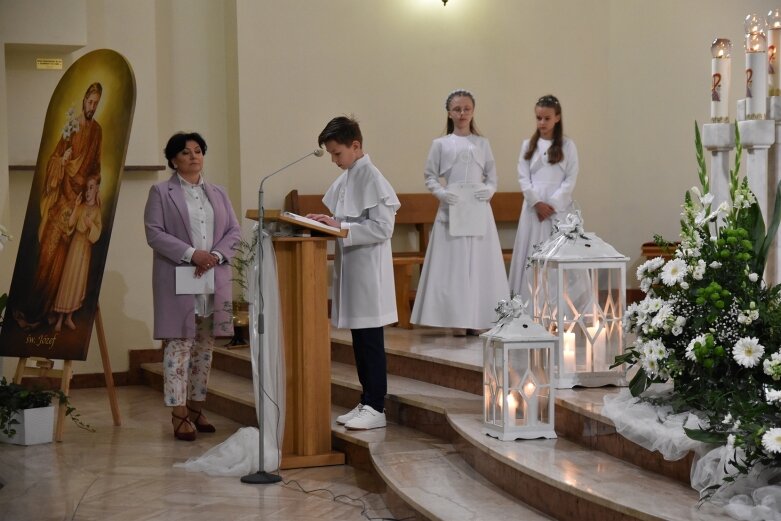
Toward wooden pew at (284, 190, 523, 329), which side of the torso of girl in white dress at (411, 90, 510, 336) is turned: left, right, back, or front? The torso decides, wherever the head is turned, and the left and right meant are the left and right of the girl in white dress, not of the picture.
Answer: back

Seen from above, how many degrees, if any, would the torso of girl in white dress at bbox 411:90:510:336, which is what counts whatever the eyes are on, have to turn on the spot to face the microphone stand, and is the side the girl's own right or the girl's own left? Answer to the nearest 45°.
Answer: approximately 45° to the girl's own right

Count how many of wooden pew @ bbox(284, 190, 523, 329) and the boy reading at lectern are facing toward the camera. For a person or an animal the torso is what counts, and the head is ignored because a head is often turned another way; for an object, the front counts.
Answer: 1

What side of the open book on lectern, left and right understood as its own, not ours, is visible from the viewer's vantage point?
right

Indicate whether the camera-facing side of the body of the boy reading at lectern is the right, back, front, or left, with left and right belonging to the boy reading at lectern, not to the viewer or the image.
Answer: left

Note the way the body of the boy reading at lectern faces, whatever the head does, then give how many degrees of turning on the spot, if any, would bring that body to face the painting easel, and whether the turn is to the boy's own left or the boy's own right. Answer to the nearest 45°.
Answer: approximately 45° to the boy's own right

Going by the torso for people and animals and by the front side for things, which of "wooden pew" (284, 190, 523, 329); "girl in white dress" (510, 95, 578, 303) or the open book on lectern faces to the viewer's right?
the open book on lectern
